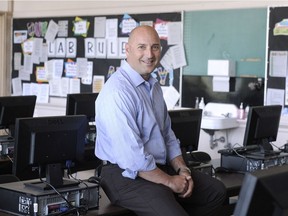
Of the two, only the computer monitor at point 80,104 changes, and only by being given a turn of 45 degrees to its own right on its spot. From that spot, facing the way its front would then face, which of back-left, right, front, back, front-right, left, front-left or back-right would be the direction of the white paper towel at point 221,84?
front

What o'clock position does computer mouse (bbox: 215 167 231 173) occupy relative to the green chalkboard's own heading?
The computer mouse is roughly at 12 o'clock from the green chalkboard.

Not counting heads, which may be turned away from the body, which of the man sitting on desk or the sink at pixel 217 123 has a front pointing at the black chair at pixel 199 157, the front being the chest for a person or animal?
the sink

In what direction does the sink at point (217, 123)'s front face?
toward the camera

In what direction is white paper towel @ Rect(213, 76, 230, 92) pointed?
toward the camera

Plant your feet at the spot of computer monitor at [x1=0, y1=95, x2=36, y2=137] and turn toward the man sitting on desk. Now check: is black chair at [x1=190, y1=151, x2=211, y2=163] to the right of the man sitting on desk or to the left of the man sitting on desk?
left

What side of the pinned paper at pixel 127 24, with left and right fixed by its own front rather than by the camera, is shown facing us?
front

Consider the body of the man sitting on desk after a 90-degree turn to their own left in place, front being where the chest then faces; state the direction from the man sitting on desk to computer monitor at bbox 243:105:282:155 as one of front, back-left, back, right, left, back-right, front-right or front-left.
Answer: front

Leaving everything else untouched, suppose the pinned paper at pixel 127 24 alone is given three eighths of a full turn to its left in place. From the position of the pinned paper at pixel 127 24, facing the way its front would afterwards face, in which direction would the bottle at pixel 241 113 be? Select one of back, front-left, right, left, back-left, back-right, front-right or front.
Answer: right

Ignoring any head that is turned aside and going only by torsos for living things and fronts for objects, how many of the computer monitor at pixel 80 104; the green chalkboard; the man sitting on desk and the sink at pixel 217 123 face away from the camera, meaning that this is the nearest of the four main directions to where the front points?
1

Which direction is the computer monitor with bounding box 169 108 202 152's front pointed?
away from the camera

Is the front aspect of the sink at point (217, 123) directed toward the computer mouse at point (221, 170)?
yes
